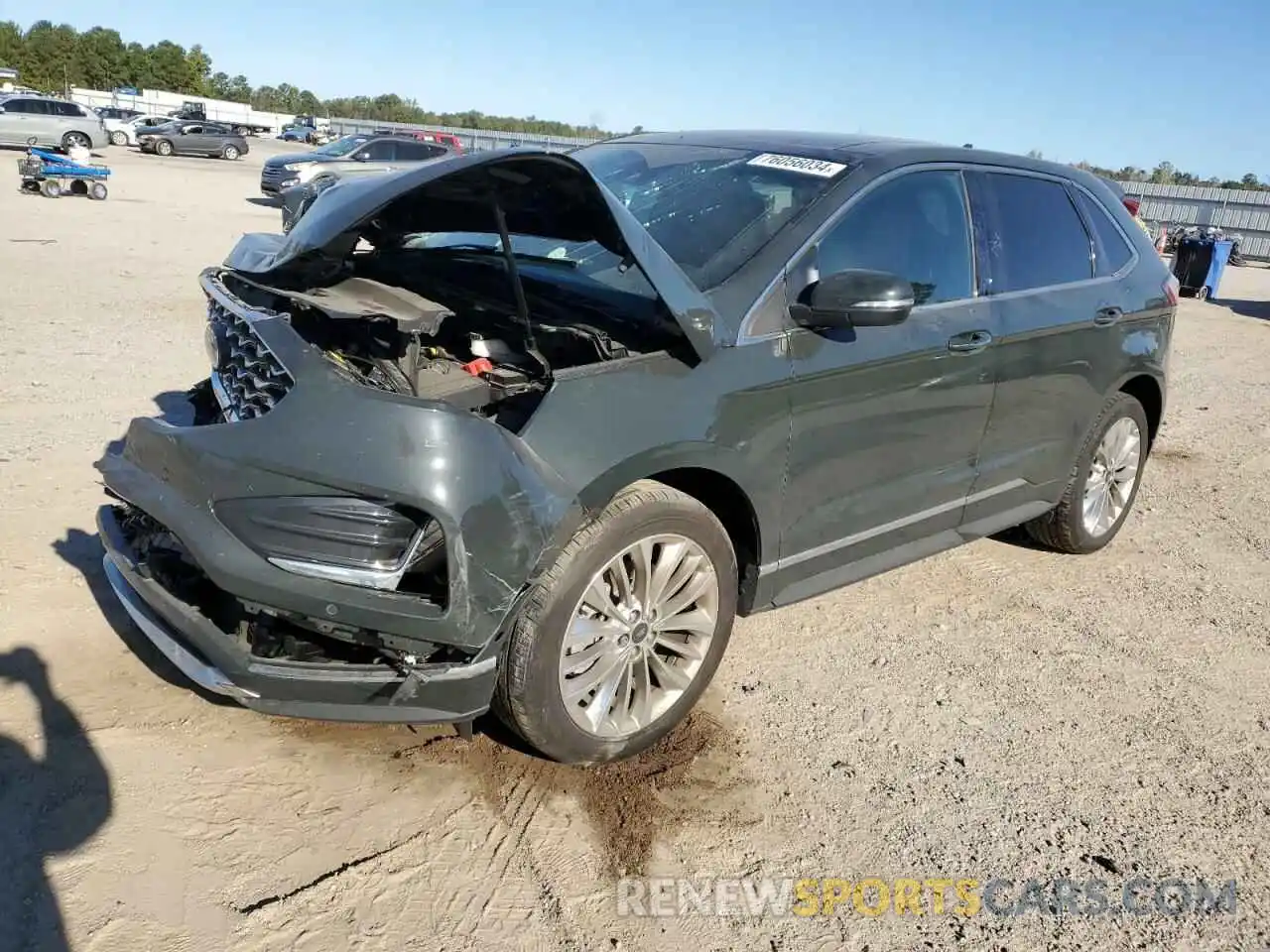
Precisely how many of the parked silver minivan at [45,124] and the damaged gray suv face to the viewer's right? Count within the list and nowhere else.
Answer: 0

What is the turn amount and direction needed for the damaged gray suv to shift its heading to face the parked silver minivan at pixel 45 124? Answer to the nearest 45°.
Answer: approximately 90° to its right

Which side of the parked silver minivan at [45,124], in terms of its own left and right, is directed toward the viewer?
left

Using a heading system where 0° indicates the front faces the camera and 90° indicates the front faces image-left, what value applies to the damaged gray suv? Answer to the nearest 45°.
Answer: approximately 45°

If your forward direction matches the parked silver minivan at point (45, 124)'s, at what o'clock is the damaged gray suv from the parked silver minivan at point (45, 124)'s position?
The damaged gray suv is roughly at 9 o'clock from the parked silver minivan.

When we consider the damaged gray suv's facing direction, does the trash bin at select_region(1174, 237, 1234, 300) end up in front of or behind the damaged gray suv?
behind
